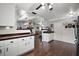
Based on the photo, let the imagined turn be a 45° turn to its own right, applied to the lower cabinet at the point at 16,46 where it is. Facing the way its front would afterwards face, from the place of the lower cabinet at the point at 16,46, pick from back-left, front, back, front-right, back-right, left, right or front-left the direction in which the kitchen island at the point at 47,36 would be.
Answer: left

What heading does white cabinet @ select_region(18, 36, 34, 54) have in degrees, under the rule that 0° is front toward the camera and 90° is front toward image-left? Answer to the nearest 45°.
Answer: approximately 315°
